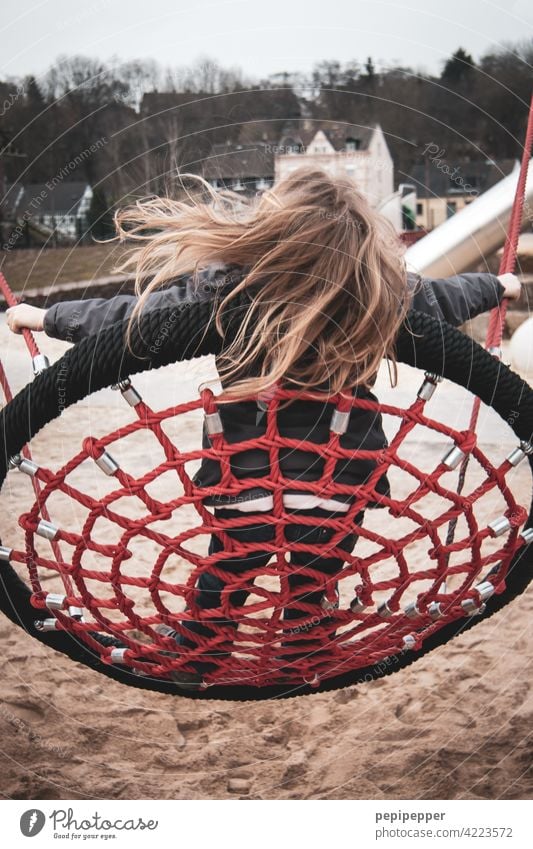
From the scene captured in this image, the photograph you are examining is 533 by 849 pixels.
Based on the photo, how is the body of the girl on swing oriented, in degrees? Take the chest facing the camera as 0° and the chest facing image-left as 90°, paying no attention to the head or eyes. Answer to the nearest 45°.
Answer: approximately 180°
